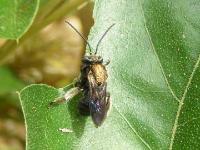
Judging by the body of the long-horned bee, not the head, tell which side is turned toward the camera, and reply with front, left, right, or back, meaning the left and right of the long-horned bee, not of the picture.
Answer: back
